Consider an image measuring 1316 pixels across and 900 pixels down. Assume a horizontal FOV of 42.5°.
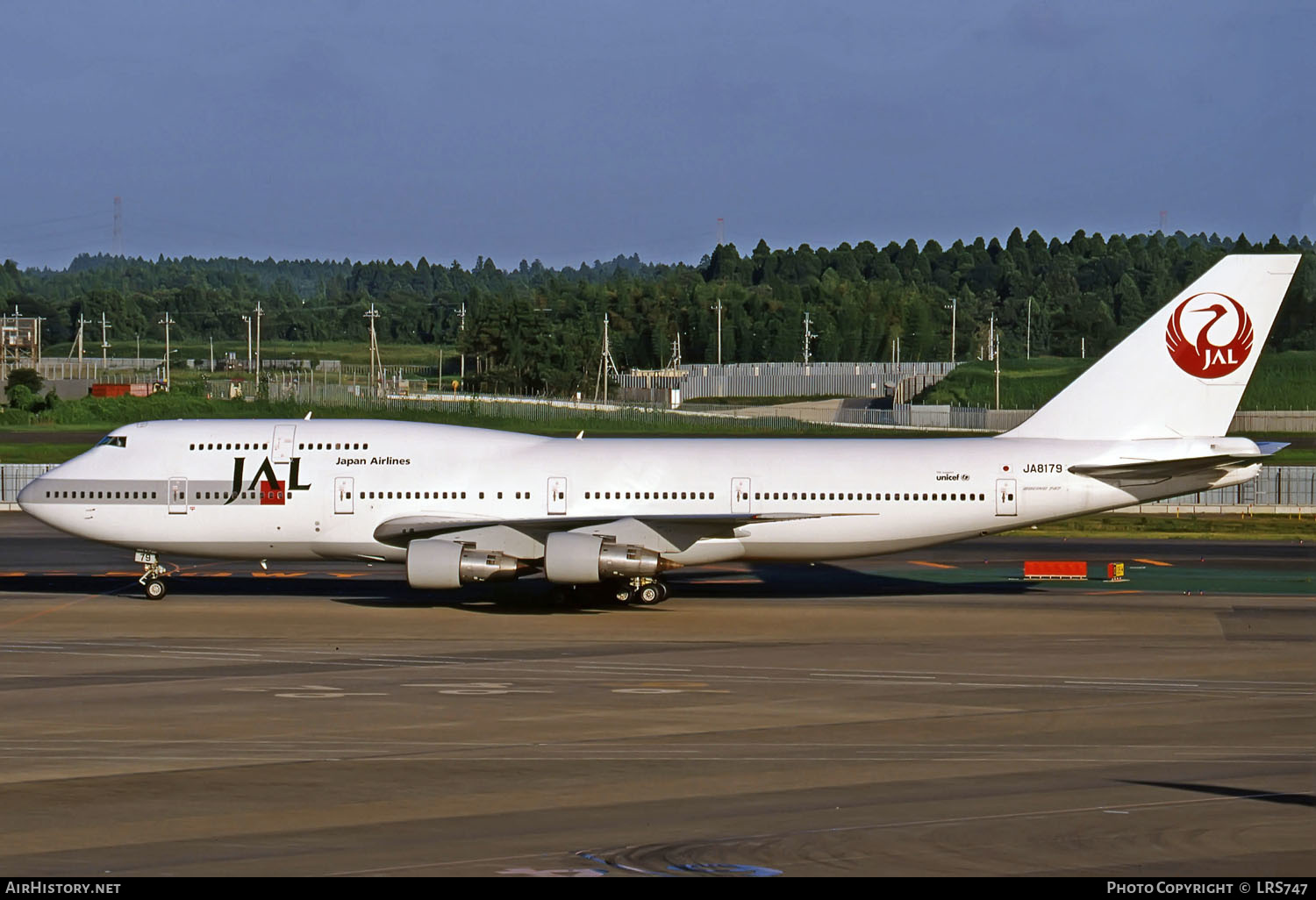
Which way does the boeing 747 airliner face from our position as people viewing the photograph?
facing to the left of the viewer
